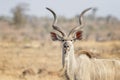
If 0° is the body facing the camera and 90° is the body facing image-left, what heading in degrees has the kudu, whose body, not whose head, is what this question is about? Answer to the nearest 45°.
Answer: approximately 45°
